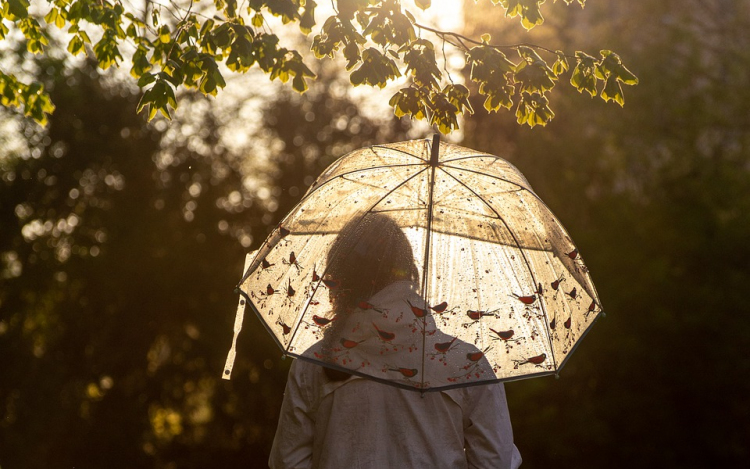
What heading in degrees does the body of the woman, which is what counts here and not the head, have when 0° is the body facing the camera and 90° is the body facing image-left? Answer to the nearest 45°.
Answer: approximately 180°

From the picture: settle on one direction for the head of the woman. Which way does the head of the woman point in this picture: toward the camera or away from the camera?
away from the camera
